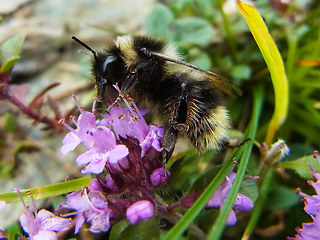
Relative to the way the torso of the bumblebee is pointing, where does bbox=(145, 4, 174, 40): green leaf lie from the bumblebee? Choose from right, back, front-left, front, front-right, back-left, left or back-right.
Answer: right

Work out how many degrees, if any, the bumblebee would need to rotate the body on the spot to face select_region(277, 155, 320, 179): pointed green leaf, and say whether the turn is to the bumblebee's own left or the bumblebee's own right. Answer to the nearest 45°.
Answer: approximately 180°

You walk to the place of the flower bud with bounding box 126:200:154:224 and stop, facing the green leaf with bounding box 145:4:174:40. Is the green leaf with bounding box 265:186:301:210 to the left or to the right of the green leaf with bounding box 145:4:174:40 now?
right

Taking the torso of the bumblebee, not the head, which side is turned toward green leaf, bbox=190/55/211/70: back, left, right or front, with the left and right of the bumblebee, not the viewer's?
right

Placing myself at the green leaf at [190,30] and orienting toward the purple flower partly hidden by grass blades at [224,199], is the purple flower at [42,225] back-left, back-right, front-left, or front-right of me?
front-right

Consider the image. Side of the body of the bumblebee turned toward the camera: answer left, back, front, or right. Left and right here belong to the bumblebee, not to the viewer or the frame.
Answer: left

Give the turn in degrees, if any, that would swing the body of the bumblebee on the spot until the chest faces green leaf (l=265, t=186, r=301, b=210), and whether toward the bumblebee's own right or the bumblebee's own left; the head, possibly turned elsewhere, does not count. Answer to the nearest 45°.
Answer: approximately 180°
